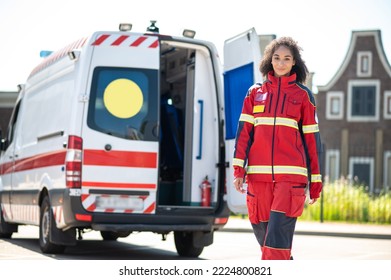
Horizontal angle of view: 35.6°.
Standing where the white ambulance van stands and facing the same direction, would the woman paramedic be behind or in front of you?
behind

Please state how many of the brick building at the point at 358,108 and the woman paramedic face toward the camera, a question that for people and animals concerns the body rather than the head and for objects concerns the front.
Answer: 2

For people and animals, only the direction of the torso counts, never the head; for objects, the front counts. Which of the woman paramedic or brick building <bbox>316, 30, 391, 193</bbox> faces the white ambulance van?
the brick building

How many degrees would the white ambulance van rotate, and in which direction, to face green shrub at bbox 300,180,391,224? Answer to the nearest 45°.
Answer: approximately 90° to its right

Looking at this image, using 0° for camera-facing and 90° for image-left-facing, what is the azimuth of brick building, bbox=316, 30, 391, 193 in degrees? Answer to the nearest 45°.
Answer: approximately 0°

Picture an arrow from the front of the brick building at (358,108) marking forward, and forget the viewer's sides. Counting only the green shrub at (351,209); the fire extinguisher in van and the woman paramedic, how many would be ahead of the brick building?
3

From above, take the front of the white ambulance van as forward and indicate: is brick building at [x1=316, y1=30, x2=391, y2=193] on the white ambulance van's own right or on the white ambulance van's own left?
on the white ambulance van's own right

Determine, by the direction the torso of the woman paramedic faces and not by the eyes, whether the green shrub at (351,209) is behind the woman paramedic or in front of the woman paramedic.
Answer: behind

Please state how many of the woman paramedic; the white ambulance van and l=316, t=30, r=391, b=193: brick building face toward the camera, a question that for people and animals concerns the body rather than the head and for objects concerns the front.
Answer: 2

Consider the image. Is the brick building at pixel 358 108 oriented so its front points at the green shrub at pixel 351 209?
yes

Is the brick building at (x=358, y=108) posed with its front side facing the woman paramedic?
yes
